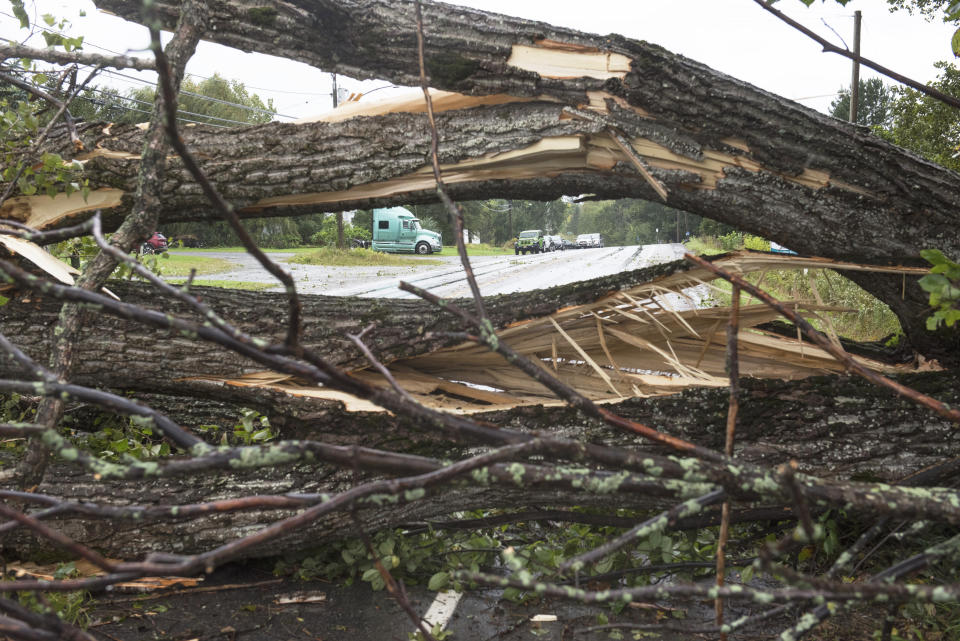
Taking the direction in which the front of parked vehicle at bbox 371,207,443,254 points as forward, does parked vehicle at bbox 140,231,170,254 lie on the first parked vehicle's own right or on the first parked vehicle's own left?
on the first parked vehicle's own right

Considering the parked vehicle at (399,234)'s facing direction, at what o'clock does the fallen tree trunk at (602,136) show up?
The fallen tree trunk is roughly at 3 o'clock from the parked vehicle.

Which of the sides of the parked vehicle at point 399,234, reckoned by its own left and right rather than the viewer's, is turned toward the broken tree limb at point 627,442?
right

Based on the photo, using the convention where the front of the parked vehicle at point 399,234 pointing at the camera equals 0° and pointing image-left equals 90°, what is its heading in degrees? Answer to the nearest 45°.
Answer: approximately 270°

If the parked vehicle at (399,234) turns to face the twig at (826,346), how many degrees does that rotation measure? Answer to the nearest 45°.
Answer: approximately 90° to its right

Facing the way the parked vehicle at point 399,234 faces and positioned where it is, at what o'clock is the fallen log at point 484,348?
The fallen log is roughly at 3 o'clock from the parked vehicle.

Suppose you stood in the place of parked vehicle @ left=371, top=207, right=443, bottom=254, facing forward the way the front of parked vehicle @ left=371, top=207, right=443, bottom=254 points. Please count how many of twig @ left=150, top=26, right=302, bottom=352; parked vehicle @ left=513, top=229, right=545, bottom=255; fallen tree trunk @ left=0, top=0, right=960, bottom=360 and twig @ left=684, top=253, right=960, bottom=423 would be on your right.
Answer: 3
